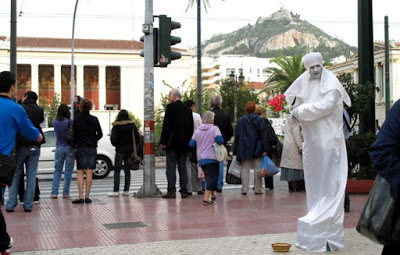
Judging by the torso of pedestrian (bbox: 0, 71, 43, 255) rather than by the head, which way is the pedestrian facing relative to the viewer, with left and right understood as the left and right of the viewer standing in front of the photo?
facing away from the viewer and to the right of the viewer

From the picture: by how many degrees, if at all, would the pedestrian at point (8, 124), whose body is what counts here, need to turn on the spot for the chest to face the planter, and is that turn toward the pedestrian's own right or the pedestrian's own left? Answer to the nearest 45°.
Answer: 0° — they already face it

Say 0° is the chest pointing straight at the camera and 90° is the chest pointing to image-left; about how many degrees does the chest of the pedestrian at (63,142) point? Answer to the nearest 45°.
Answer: approximately 180°

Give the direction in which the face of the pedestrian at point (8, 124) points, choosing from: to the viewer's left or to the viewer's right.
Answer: to the viewer's right

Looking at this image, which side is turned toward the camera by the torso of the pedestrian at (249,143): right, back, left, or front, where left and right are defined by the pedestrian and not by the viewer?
back

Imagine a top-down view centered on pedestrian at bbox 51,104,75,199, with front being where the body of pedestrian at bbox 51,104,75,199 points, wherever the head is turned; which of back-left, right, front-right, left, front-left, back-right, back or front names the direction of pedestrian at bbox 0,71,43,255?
back

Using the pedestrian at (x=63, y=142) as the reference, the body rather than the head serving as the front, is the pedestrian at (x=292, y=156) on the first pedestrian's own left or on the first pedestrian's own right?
on the first pedestrian's own right
